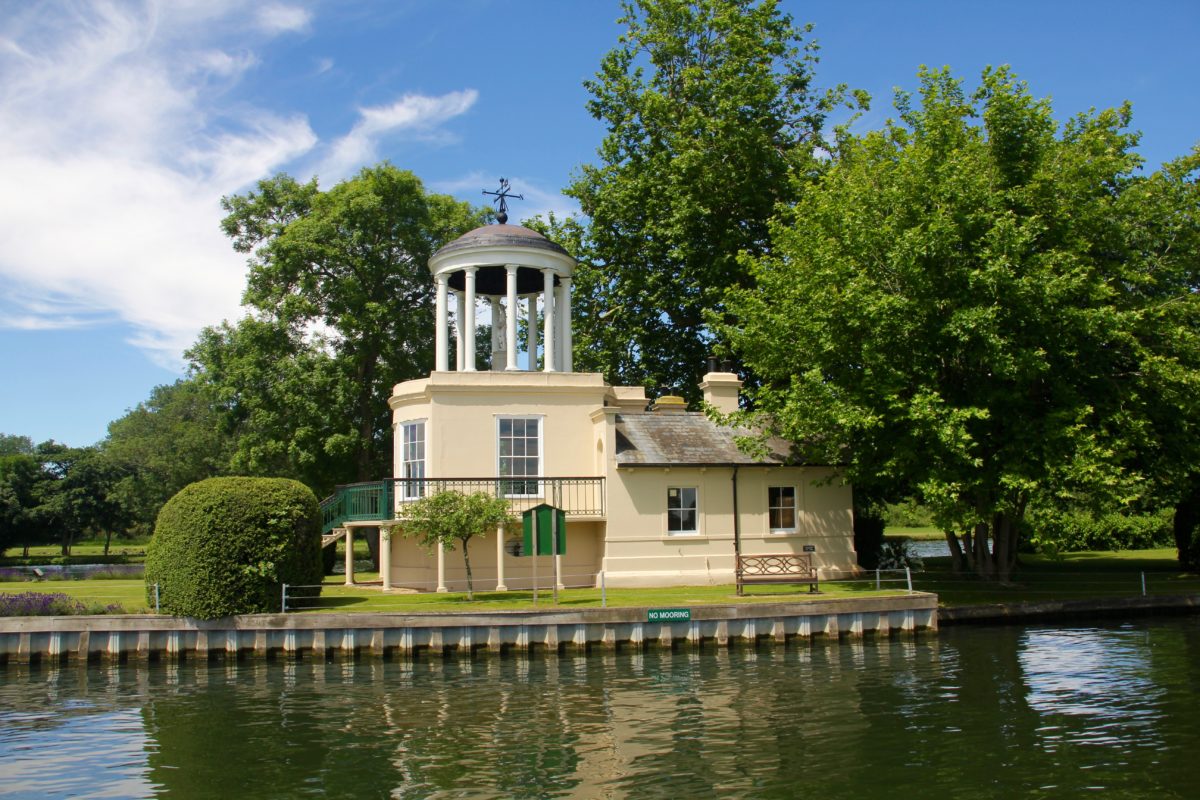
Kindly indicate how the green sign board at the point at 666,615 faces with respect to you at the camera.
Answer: facing the viewer

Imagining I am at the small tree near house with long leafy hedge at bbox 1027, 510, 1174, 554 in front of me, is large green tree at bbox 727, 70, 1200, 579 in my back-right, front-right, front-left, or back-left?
front-right

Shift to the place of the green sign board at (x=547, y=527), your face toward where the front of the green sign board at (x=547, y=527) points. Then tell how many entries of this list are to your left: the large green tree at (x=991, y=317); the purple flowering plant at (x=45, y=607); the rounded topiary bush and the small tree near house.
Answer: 1

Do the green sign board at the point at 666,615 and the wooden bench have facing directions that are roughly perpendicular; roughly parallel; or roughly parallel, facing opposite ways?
roughly parallel

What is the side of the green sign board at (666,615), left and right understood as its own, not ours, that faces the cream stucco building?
back

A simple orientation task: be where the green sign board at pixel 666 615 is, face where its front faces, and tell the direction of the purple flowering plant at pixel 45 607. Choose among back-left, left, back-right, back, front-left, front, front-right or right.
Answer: right

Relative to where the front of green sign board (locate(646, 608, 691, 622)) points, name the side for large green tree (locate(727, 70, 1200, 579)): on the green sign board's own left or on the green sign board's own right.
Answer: on the green sign board's own left

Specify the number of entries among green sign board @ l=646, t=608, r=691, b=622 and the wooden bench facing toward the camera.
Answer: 2

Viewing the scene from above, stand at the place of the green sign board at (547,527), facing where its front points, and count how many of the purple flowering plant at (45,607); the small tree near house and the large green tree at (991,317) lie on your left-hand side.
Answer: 1

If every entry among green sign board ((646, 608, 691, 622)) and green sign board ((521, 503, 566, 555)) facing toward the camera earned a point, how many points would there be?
2

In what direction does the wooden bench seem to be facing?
toward the camera

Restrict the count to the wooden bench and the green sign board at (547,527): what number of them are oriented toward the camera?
2

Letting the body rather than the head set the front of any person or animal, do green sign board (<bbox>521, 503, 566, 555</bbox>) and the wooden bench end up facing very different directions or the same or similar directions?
same or similar directions
